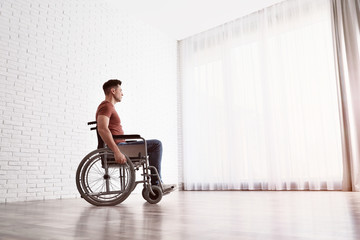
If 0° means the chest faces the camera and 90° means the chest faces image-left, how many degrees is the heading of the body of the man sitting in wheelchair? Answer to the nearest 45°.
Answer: approximately 270°

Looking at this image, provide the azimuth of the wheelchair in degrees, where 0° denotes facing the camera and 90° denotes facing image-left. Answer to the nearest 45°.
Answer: approximately 270°

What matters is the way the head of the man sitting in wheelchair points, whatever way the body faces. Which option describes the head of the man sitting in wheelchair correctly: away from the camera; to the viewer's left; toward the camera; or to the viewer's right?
to the viewer's right
